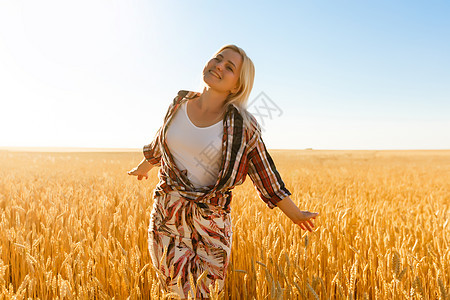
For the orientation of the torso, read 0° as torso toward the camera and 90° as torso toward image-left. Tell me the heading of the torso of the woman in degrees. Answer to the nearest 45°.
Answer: approximately 45°
